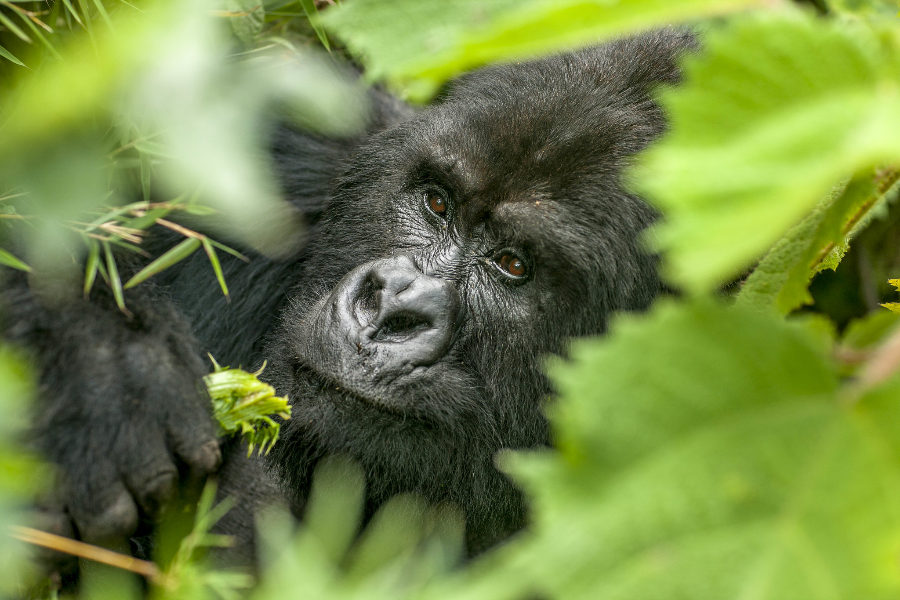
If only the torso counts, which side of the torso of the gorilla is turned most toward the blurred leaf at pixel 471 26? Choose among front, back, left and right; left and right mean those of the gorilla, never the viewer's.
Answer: front

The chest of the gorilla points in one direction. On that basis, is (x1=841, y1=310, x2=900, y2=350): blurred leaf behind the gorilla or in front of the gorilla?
in front

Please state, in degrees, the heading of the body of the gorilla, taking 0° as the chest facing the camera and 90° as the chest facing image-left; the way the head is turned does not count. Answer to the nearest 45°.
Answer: approximately 0°

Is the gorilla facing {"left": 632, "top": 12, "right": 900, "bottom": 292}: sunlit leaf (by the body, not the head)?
no

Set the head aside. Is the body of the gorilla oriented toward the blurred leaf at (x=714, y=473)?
yes
